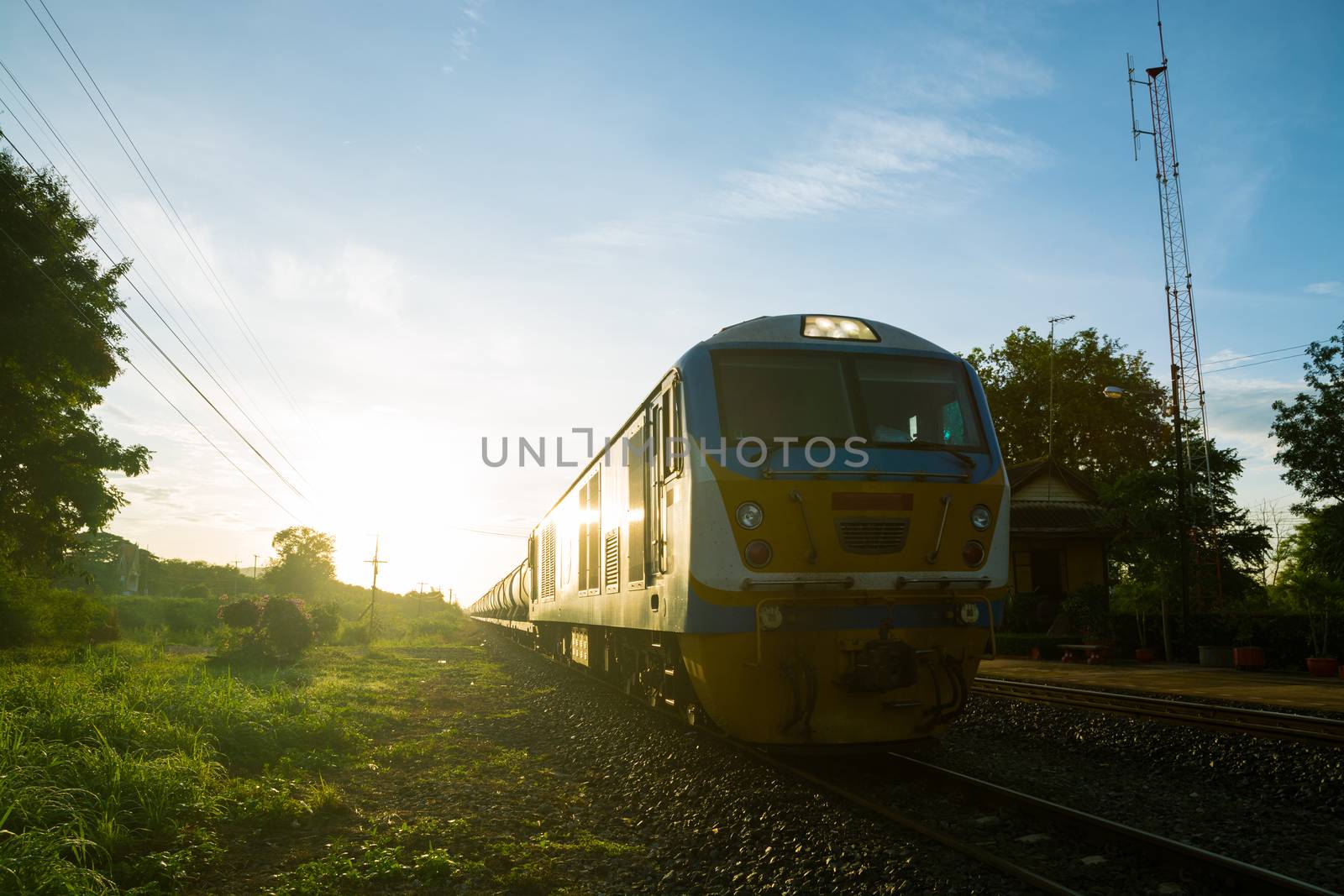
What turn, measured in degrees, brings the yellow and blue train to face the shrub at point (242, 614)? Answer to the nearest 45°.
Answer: approximately 180°

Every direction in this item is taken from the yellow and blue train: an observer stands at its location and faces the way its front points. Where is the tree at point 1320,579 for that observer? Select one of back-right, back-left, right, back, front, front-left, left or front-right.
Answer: left

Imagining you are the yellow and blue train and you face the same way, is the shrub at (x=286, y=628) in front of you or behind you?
behind

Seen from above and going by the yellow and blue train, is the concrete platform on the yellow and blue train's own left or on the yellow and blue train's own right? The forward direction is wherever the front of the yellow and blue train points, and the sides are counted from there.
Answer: on the yellow and blue train's own left

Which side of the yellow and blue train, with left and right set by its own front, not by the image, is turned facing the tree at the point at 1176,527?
left

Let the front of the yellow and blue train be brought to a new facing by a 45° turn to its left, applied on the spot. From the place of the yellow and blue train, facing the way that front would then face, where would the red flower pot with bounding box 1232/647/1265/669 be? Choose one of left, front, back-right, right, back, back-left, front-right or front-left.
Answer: front-left

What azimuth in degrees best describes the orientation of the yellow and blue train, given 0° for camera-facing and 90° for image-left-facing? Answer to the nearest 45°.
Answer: approximately 315°
